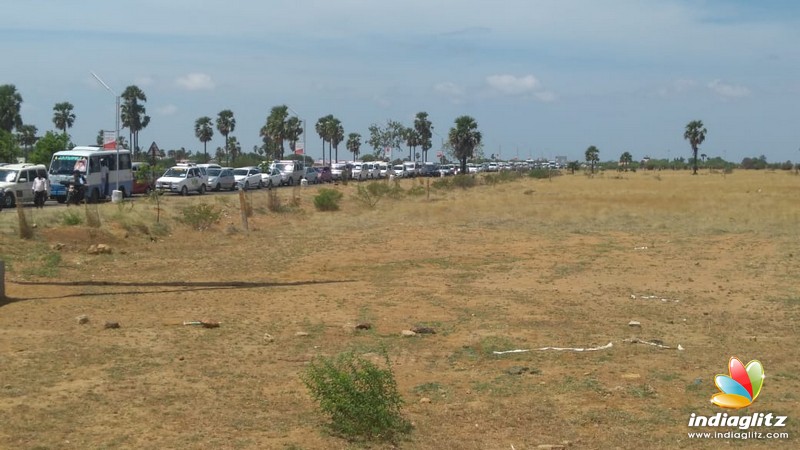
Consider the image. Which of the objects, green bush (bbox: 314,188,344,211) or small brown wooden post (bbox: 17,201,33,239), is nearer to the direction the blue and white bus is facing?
the small brown wooden post

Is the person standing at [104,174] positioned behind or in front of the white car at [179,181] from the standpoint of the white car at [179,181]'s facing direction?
in front

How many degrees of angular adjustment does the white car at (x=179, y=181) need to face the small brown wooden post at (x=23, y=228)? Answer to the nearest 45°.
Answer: approximately 45° to its left

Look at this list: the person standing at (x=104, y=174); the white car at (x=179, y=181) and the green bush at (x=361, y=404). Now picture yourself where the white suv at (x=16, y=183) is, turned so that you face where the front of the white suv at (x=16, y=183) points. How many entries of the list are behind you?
2

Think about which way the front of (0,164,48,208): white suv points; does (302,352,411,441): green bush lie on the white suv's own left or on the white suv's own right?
on the white suv's own left

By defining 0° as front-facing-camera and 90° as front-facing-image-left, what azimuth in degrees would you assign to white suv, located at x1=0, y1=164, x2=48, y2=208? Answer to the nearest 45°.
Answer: approximately 45°

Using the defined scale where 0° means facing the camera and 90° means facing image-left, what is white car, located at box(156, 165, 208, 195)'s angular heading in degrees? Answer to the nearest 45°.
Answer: approximately 45°

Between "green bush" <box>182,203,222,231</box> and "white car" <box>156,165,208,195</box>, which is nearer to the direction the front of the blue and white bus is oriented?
the green bush

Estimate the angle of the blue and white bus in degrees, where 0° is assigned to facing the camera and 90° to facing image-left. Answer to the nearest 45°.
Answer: approximately 45°

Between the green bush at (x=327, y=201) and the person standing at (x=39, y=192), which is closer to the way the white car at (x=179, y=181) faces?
the person standing
